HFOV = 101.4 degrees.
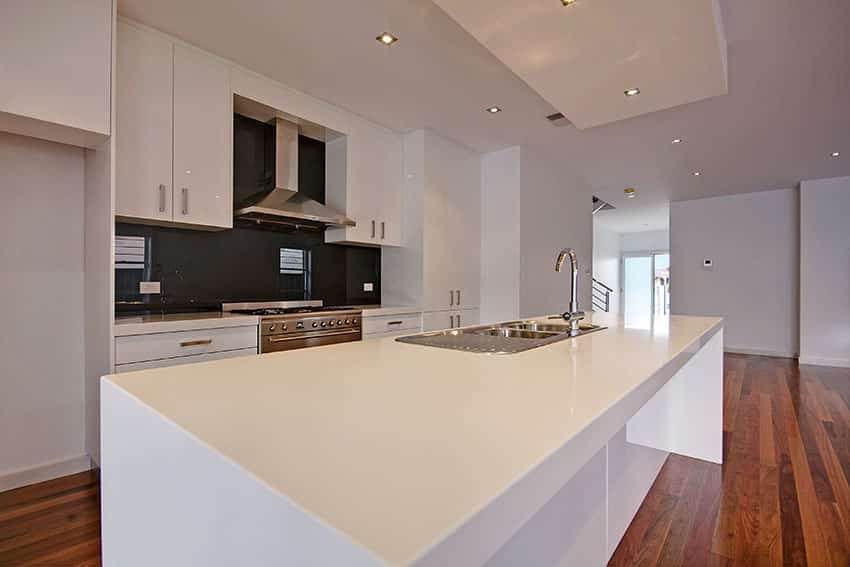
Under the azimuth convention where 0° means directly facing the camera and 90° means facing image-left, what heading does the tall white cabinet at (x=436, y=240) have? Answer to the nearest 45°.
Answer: approximately 315°

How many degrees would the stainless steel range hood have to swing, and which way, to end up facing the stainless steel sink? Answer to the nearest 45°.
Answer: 0° — it already faces it

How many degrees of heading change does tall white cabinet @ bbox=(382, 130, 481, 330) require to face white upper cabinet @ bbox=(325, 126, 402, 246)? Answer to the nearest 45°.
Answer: approximately 90° to its right

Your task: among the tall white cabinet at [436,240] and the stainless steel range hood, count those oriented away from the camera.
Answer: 0

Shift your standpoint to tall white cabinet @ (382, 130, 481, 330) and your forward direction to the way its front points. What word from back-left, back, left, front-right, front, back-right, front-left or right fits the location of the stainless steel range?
right

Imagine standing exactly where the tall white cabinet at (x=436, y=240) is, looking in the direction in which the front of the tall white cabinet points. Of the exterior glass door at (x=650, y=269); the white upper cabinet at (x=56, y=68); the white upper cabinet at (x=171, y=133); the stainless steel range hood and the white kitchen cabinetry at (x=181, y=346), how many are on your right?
4

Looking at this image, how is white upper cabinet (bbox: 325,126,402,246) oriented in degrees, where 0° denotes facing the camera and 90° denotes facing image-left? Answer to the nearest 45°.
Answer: approximately 315°

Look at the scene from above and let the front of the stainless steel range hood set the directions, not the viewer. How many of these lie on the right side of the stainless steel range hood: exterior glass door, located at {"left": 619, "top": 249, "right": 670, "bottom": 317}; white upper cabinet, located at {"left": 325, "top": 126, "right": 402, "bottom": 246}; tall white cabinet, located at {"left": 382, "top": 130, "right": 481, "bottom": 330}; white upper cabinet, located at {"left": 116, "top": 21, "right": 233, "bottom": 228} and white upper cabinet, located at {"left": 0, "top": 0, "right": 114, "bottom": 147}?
2

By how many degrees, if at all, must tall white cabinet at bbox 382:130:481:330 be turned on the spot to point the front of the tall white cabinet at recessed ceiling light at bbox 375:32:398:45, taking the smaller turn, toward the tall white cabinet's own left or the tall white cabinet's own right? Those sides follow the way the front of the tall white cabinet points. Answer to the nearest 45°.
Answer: approximately 45° to the tall white cabinet's own right
